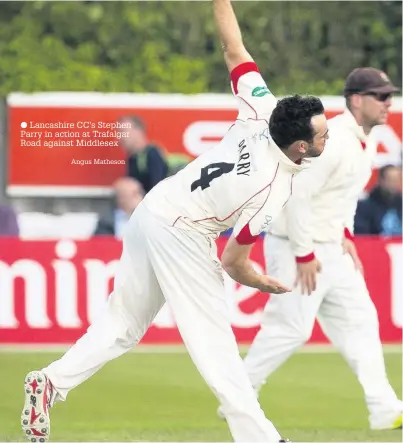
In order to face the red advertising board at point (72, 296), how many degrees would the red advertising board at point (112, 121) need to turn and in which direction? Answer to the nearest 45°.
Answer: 0° — it already faces it

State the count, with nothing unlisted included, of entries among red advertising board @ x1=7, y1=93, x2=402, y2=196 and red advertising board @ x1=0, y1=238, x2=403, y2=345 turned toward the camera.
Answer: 2

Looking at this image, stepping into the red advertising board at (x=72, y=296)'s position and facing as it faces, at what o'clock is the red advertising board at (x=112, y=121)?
the red advertising board at (x=112, y=121) is roughly at 6 o'clock from the red advertising board at (x=72, y=296).

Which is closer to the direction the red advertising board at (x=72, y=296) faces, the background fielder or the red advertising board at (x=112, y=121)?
the background fielder

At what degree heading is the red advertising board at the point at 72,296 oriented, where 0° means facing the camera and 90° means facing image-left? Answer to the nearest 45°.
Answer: approximately 0°

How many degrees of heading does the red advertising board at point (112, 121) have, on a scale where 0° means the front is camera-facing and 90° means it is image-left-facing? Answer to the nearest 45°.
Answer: approximately 0°

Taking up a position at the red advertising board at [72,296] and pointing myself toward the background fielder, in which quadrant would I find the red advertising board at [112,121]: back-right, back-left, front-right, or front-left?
back-left
